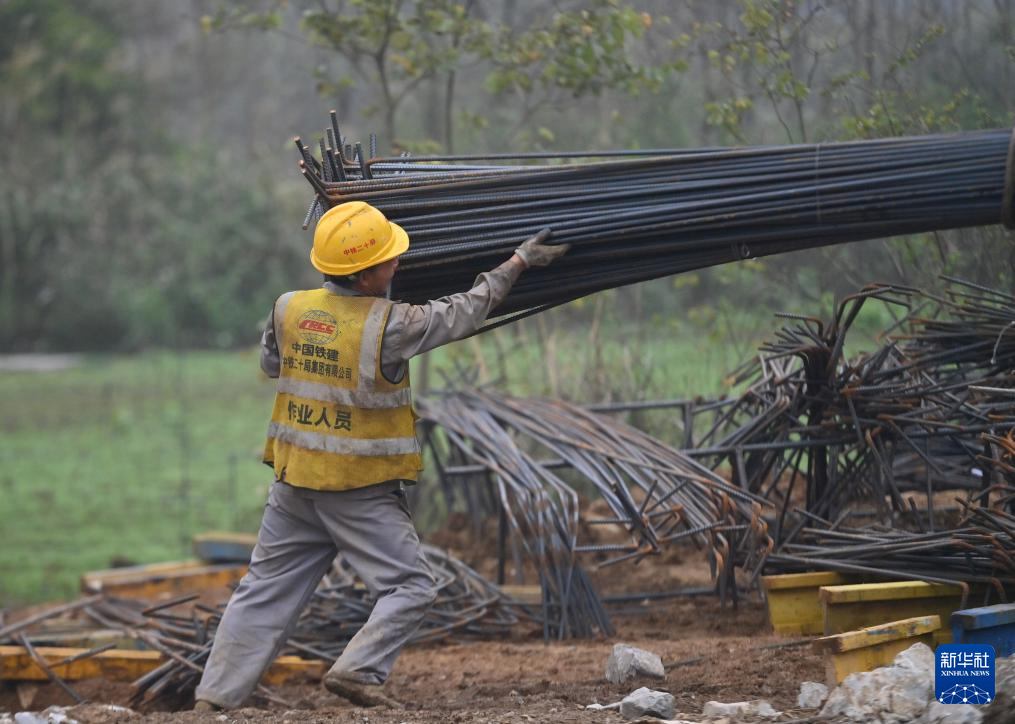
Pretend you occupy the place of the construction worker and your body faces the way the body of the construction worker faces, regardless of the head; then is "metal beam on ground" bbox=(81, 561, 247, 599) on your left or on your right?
on your left

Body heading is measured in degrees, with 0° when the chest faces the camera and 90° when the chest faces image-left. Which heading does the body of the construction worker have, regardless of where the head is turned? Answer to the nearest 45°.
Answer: approximately 225°

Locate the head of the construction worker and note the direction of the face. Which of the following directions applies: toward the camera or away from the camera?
away from the camera

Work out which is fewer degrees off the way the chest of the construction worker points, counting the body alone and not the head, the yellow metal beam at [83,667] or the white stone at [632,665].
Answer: the white stone

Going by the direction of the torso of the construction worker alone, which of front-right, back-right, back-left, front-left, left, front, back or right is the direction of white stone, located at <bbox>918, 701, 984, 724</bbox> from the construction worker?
right

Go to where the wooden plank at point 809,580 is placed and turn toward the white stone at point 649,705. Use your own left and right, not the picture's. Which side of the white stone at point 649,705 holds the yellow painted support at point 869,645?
left

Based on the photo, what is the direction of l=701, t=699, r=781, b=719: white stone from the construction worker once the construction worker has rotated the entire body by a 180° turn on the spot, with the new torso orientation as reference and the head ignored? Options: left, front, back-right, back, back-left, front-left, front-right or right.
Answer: left

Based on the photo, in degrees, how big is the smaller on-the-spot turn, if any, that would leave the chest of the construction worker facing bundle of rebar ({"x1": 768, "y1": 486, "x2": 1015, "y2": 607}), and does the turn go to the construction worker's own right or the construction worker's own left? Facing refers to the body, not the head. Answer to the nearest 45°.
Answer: approximately 45° to the construction worker's own right

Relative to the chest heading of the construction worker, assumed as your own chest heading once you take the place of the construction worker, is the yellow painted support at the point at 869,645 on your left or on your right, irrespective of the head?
on your right

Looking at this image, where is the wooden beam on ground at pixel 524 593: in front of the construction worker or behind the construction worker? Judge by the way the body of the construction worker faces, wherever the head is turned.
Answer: in front

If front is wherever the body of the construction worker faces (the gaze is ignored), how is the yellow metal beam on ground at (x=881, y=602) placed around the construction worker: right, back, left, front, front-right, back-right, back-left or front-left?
front-right

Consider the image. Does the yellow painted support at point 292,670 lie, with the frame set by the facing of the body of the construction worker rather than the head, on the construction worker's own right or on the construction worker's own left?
on the construction worker's own left

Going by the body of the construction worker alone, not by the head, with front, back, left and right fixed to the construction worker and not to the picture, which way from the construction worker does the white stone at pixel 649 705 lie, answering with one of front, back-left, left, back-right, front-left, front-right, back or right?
right

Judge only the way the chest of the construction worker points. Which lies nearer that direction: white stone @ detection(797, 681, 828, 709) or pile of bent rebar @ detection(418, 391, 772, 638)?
the pile of bent rebar
